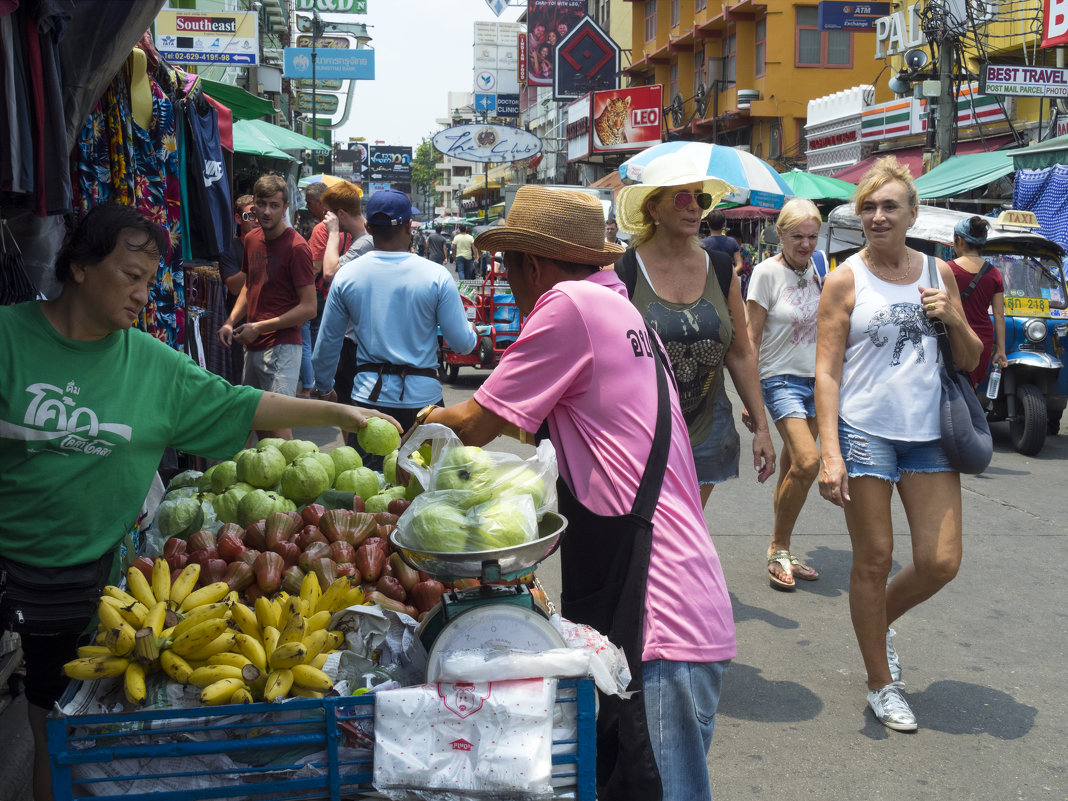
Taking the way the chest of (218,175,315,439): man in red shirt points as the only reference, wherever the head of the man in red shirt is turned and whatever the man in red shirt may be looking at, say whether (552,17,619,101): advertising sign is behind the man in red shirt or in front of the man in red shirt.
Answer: behind

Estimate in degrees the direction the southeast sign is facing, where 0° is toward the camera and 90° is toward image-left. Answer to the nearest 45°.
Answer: approximately 0°

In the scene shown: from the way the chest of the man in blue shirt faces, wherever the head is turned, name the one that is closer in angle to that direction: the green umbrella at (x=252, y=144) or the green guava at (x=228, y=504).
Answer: the green umbrella

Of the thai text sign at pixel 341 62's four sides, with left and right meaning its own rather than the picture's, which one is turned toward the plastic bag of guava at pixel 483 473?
front

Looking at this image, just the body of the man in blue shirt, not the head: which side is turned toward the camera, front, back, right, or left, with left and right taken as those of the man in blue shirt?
back

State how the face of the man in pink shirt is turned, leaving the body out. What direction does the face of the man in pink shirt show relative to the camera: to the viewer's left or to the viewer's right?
to the viewer's left

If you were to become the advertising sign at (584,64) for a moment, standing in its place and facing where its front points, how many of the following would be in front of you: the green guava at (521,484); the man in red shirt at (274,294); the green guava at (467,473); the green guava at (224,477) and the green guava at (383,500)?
5

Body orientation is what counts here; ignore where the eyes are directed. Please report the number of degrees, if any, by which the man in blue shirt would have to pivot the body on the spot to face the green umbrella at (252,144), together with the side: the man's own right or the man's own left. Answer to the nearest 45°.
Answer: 0° — they already face it

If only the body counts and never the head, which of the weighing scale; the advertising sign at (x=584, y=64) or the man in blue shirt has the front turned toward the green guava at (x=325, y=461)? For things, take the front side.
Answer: the advertising sign

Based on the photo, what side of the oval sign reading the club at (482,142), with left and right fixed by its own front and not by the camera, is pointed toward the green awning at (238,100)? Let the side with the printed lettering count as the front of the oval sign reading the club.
front

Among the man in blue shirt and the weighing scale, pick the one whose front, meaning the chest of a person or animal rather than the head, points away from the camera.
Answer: the man in blue shirt

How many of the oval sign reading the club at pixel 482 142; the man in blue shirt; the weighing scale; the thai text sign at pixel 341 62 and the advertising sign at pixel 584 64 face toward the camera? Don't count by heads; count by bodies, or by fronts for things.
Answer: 4

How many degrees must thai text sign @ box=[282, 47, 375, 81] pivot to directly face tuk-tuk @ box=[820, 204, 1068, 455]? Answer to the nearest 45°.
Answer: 0° — it already faces it

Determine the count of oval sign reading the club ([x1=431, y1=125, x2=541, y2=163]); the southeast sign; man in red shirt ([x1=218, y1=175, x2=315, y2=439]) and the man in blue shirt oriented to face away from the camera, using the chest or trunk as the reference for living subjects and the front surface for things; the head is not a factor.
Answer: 1

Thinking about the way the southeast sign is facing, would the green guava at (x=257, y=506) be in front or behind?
in front
